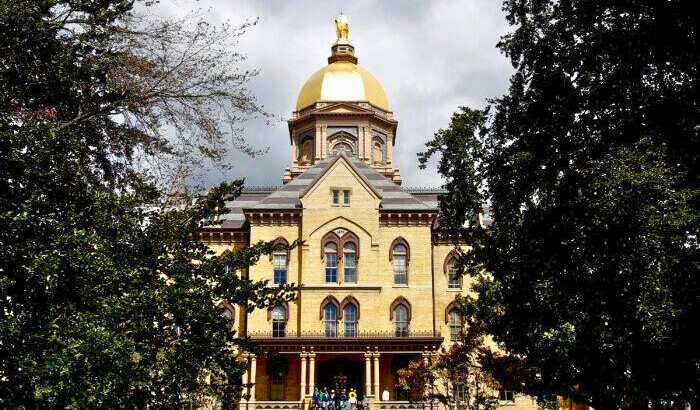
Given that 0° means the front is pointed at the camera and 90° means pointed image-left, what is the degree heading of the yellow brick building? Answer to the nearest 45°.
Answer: approximately 0°

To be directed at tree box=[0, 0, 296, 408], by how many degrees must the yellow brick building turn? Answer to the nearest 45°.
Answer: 0° — it already faces it

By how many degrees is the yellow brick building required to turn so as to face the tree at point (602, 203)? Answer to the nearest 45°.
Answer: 0° — it already faces it
